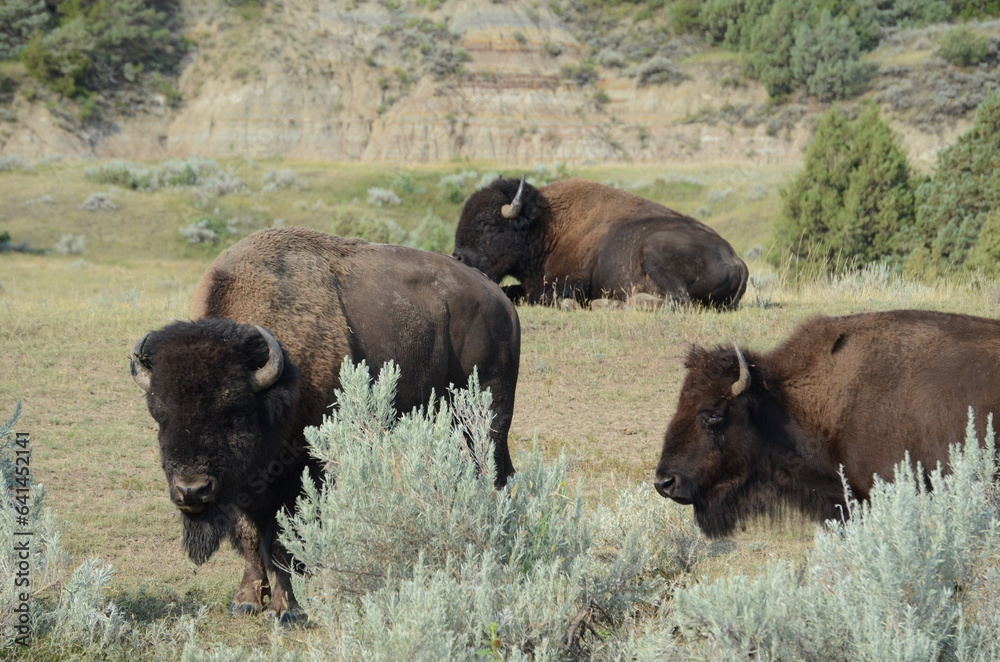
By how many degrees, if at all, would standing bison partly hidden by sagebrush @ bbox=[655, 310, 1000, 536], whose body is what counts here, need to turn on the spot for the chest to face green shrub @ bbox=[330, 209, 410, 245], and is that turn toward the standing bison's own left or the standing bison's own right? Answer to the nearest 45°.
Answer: approximately 45° to the standing bison's own right

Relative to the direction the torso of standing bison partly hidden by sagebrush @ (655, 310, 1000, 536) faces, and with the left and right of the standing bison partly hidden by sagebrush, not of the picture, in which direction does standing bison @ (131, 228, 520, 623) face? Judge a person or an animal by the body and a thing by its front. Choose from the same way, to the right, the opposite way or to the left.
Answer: to the left

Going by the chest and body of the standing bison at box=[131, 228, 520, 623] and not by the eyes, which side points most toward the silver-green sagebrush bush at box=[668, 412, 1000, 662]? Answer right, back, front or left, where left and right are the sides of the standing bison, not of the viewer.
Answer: left

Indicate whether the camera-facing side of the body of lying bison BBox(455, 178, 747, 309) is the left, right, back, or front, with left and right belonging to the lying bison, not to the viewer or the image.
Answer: left

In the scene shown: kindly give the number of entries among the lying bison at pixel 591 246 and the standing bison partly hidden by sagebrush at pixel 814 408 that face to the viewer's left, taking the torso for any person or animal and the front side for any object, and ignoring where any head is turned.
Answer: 2

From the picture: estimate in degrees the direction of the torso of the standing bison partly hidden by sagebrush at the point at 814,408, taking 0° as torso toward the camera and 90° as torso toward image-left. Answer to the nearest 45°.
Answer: approximately 90°

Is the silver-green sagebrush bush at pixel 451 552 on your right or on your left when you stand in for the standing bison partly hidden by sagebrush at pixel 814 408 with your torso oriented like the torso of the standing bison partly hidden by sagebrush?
on your left

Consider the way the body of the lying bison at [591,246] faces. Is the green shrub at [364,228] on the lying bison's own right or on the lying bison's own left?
on the lying bison's own right

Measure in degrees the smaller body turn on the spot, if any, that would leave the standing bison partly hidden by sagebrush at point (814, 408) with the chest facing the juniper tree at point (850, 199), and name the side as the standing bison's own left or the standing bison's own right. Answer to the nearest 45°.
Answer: approximately 90° to the standing bison's own right

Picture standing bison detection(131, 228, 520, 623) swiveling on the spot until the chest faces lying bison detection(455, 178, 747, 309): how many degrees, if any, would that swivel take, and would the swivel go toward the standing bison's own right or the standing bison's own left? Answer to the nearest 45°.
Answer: approximately 180°

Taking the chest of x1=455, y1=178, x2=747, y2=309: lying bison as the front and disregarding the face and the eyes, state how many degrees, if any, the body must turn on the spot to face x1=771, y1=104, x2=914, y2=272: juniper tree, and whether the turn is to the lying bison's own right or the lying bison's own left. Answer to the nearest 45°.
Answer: approximately 135° to the lying bison's own right

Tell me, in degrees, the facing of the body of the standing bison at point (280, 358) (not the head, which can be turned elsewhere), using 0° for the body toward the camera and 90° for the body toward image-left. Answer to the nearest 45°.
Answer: approximately 45°
